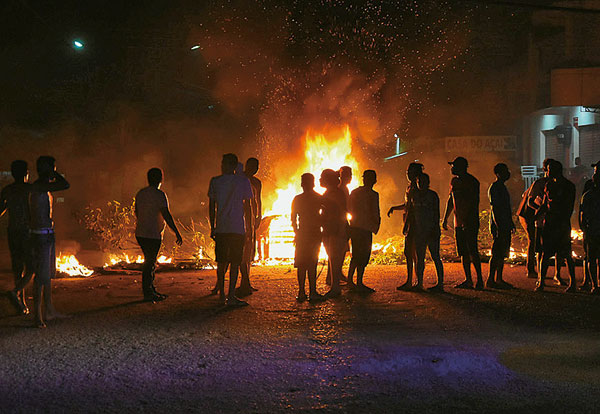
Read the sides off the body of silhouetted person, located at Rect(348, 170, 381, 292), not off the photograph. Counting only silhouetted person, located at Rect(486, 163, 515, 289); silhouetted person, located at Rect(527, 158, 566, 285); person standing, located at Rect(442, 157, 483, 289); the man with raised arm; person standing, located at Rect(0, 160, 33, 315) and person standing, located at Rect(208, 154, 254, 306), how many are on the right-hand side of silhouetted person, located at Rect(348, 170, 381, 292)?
3

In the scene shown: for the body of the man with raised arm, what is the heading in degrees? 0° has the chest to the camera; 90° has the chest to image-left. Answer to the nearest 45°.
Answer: approximately 270°

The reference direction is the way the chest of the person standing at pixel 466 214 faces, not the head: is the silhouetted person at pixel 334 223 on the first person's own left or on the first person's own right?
on the first person's own left

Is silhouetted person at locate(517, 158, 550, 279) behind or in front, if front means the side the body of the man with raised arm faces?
in front

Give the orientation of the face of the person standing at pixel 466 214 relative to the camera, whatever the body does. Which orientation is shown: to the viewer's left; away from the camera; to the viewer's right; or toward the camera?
to the viewer's left

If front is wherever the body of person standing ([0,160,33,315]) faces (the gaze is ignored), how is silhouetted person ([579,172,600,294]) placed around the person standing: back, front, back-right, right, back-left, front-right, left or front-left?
front-right

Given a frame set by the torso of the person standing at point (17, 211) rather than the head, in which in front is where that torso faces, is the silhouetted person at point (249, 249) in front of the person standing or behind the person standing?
in front

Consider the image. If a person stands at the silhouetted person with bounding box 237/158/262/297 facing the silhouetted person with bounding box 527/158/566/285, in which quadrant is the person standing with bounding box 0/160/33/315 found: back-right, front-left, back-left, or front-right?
back-right
